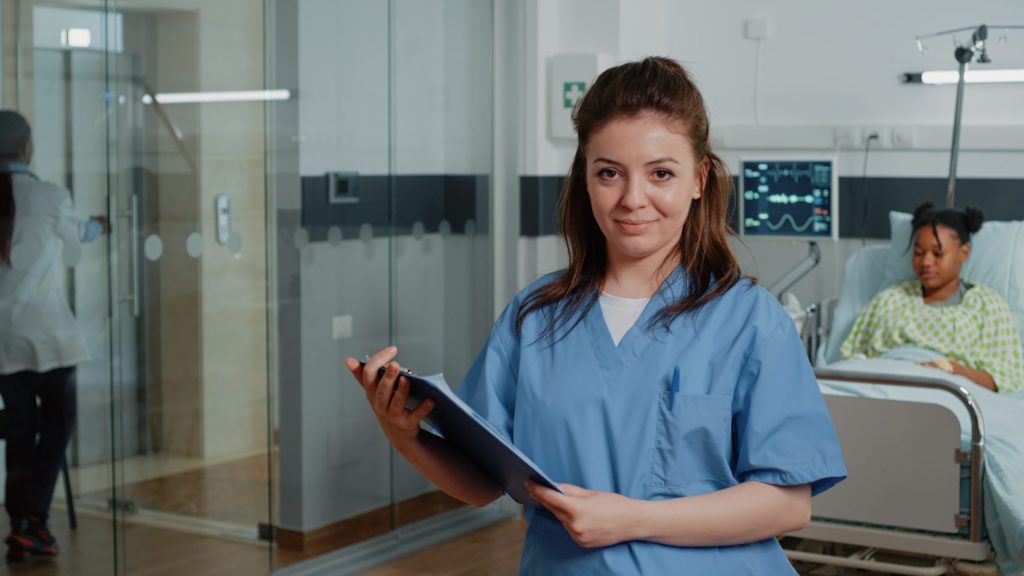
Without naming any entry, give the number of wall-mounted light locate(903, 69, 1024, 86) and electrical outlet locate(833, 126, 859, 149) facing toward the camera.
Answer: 2

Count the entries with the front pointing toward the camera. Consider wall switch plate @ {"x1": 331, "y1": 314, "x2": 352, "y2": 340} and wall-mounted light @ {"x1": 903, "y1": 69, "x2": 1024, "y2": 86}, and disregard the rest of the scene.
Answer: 2

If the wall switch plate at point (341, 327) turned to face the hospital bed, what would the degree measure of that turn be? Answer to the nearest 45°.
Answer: approximately 45° to its left

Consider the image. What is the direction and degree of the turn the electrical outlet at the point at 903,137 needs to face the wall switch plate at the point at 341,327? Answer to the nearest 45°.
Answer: approximately 45° to its right

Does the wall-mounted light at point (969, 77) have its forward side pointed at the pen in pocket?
yes

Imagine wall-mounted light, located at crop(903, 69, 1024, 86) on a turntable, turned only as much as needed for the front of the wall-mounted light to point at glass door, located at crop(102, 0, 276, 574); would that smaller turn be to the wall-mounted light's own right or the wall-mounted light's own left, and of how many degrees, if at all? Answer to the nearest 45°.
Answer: approximately 45° to the wall-mounted light's own right
